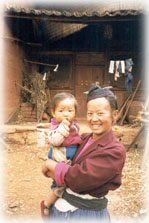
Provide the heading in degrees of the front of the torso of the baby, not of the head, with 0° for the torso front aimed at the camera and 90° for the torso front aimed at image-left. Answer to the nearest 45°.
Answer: approximately 0°

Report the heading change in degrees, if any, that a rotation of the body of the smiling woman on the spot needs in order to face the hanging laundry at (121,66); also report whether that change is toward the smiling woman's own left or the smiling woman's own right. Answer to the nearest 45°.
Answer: approximately 135° to the smiling woman's own right

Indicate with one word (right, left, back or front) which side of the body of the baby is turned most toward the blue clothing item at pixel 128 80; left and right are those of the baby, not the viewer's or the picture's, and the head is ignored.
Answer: back
